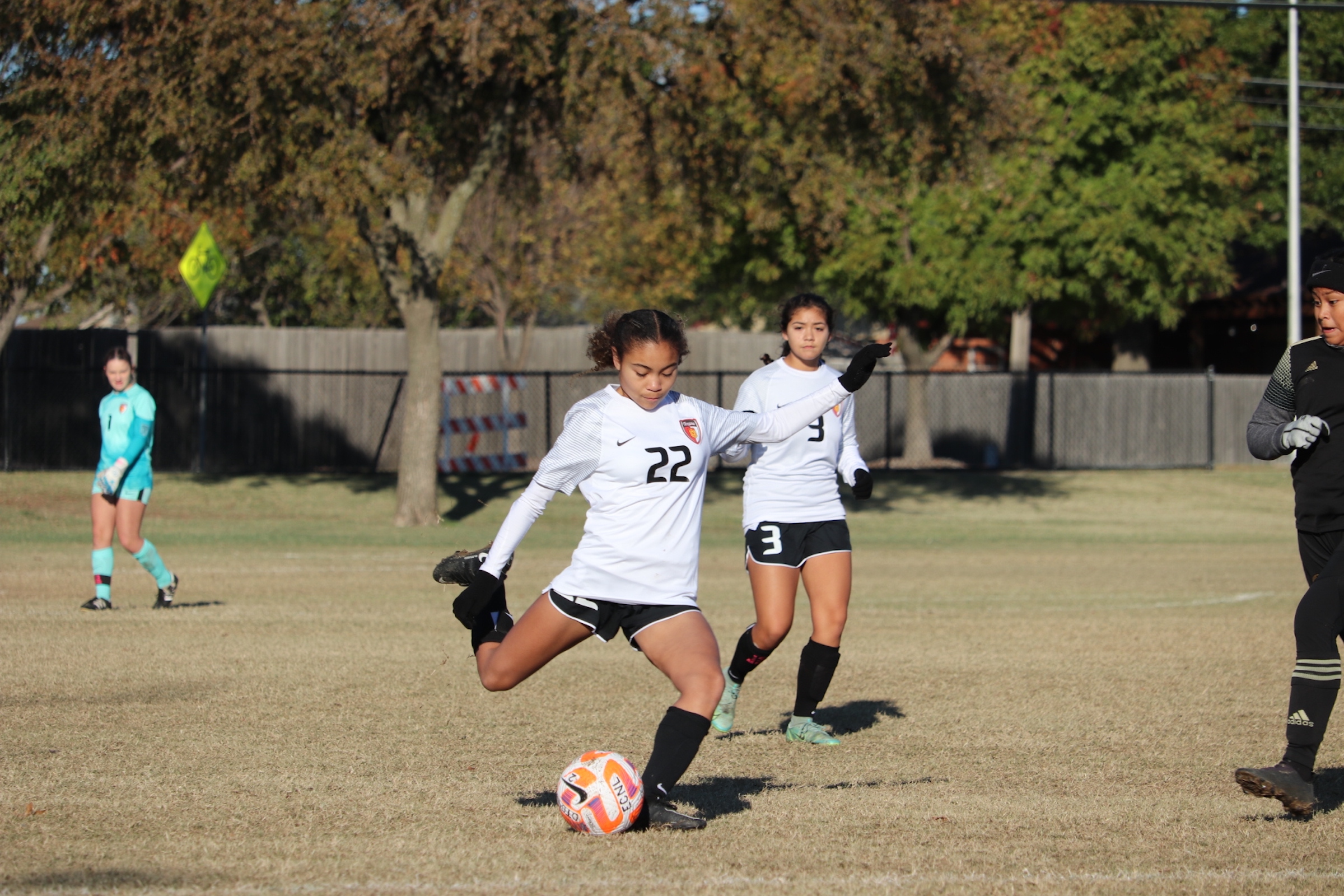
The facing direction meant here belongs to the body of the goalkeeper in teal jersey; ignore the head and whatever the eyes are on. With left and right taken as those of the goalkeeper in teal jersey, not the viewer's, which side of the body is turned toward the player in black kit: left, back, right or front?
left

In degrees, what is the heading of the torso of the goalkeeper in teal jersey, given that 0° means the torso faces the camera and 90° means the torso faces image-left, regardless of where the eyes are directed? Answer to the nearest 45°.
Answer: approximately 45°

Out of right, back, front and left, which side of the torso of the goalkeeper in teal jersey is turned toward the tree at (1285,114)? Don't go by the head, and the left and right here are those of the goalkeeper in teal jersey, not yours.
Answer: back

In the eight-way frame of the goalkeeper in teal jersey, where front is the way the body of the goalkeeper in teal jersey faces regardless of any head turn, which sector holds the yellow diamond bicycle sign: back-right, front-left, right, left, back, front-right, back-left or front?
back-right

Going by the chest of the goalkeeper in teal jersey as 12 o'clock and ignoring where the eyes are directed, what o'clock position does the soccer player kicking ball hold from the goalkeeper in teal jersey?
The soccer player kicking ball is roughly at 10 o'clock from the goalkeeper in teal jersey.

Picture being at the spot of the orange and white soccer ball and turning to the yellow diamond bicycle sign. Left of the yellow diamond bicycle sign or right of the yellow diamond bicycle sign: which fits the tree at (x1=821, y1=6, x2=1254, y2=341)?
right

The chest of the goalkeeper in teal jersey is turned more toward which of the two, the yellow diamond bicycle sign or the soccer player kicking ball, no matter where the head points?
the soccer player kicking ball

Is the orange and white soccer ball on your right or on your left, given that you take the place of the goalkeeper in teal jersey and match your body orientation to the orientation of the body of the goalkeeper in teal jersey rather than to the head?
on your left

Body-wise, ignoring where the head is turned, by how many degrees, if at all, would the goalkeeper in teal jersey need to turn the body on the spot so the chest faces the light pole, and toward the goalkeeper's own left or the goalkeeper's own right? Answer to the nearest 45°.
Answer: approximately 180°

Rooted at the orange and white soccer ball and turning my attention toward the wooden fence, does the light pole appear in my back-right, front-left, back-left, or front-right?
front-right

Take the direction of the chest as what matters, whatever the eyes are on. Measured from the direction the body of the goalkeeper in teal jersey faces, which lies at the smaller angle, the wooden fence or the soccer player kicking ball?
the soccer player kicking ball
